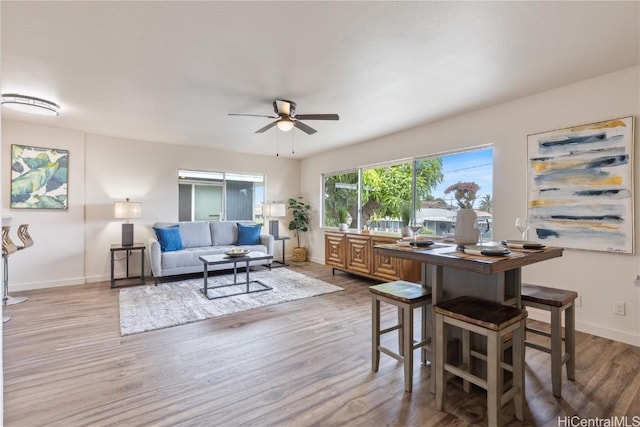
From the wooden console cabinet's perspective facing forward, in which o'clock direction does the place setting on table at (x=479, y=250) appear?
The place setting on table is roughly at 10 o'clock from the wooden console cabinet.

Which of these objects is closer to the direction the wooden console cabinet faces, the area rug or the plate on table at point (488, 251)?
the area rug

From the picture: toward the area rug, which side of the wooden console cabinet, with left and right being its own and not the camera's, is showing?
front

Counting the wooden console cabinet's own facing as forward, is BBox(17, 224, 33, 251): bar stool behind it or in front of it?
in front

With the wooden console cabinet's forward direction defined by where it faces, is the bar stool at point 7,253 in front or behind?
in front

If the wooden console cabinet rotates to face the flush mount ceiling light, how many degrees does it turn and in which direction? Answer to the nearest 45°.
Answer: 0° — it already faces it

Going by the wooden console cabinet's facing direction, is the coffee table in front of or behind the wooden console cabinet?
in front

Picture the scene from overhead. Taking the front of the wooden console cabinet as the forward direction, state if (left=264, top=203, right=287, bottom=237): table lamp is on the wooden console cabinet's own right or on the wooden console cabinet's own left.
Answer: on the wooden console cabinet's own right

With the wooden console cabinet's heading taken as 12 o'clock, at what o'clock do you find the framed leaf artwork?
The framed leaf artwork is roughly at 1 o'clock from the wooden console cabinet.

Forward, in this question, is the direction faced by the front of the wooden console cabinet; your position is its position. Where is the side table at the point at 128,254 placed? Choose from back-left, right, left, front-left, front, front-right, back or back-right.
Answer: front-right

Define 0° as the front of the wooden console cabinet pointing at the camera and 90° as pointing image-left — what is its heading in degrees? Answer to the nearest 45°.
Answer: approximately 45°

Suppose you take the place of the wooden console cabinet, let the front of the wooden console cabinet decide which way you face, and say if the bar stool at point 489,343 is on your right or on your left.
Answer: on your left

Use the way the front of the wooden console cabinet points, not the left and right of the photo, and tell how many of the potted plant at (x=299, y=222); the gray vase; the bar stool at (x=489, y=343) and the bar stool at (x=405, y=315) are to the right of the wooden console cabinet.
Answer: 1

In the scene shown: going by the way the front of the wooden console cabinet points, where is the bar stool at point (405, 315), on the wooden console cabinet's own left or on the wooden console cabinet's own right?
on the wooden console cabinet's own left

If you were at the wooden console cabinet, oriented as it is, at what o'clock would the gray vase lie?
The gray vase is roughly at 10 o'clock from the wooden console cabinet.
